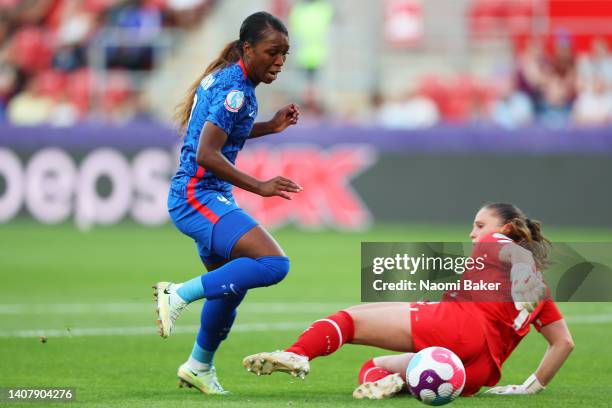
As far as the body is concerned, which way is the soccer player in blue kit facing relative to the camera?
to the viewer's right

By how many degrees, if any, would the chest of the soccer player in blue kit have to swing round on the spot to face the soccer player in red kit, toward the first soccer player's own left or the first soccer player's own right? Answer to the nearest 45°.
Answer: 0° — they already face them

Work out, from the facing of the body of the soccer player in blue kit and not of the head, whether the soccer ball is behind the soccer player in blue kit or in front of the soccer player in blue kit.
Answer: in front
